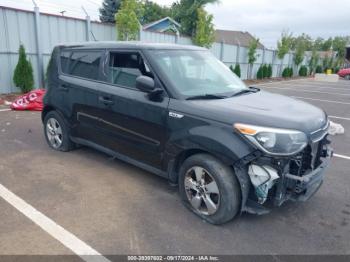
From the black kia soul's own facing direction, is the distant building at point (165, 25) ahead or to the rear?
to the rear

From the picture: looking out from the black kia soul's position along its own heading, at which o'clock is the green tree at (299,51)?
The green tree is roughly at 8 o'clock from the black kia soul.

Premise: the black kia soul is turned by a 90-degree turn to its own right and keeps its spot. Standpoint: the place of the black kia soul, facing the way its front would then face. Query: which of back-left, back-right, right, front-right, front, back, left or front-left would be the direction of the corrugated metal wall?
right

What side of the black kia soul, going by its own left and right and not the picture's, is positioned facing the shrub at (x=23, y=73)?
back

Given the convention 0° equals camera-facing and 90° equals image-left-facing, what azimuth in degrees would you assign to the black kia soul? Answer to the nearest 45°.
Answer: approximately 315°

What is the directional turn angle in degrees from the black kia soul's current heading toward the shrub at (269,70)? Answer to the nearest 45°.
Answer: approximately 135° to its left

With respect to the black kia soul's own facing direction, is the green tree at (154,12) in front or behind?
behind

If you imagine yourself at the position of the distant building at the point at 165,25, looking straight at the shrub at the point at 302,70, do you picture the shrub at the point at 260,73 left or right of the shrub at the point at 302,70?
right

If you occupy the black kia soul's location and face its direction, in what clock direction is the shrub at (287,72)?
The shrub is roughly at 8 o'clock from the black kia soul.

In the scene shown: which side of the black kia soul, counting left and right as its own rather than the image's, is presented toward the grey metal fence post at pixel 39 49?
back

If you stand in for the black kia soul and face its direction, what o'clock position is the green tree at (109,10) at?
The green tree is roughly at 7 o'clock from the black kia soul.

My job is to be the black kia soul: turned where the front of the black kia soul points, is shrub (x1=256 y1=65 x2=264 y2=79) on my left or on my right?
on my left

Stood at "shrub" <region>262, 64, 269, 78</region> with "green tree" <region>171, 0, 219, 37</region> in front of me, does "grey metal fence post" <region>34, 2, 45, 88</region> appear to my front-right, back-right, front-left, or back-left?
back-left
